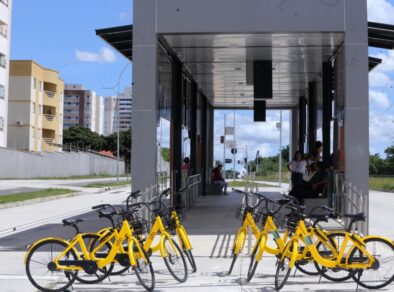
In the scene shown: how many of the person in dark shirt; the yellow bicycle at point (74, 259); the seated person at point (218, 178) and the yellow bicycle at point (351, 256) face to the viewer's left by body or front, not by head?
2

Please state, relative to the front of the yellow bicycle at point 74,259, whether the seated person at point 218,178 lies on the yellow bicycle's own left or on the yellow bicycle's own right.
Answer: on the yellow bicycle's own left

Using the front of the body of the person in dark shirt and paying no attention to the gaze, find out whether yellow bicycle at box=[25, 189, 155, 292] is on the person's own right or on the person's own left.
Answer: on the person's own left

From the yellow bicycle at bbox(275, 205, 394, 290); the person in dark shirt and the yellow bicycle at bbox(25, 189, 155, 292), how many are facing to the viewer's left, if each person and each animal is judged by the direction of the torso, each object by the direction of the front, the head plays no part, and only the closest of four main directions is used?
2

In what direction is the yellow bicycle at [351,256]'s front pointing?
to the viewer's left

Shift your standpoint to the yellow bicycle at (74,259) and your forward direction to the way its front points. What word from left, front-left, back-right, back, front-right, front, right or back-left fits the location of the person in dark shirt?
front-left

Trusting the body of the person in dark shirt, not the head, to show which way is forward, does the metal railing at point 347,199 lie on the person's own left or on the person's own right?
on the person's own left

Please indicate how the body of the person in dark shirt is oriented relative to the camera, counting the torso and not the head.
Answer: to the viewer's left

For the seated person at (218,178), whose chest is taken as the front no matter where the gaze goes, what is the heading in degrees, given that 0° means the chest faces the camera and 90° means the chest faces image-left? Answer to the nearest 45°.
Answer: approximately 270°

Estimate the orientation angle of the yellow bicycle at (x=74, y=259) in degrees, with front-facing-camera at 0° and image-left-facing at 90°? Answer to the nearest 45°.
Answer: approximately 270°

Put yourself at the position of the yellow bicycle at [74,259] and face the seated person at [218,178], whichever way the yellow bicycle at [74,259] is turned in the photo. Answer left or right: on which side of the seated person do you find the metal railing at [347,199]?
right

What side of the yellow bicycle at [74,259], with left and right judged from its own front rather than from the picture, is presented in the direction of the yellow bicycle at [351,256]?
front
